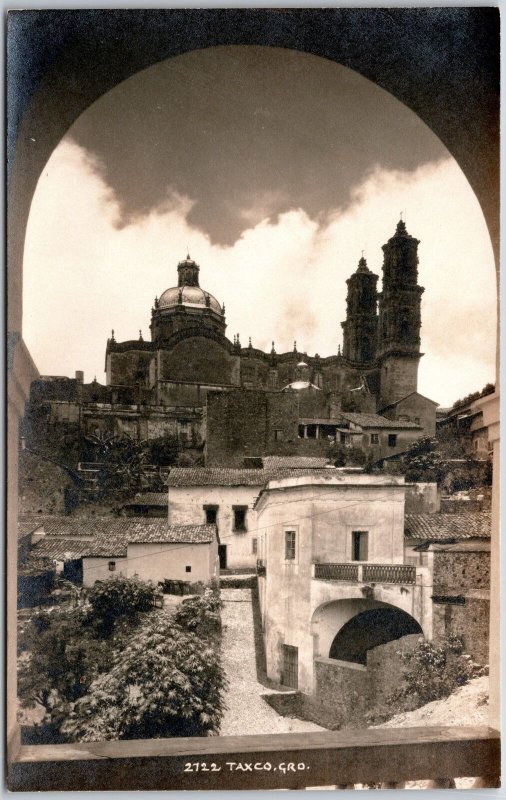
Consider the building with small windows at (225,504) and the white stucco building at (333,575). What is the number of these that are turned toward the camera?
2

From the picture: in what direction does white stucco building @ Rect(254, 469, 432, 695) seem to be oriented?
toward the camera

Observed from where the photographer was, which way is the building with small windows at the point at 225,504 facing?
facing the viewer

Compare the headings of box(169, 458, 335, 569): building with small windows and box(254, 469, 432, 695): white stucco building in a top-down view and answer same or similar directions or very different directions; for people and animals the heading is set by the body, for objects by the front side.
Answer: same or similar directions
